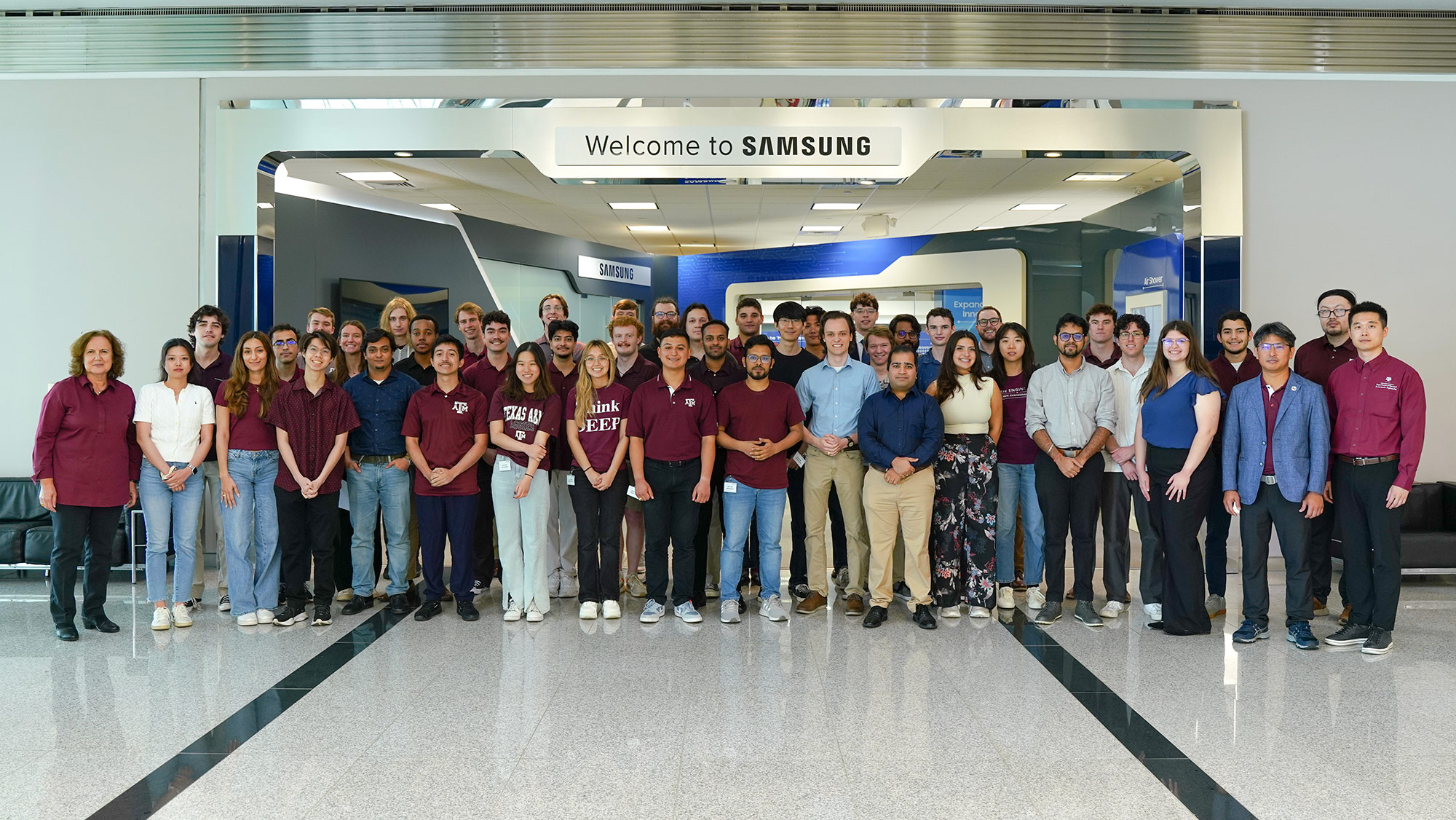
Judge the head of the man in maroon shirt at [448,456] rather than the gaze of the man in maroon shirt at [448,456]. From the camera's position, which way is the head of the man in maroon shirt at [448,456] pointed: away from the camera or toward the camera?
toward the camera

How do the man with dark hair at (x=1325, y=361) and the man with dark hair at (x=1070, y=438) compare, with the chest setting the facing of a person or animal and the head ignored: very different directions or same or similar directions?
same or similar directions

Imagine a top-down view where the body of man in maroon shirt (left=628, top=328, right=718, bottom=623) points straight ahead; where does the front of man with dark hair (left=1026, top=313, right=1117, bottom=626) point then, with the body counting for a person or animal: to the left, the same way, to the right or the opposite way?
the same way

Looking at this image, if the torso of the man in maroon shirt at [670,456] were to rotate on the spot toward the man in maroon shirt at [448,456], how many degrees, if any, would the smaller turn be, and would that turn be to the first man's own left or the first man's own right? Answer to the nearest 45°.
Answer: approximately 90° to the first man's own right

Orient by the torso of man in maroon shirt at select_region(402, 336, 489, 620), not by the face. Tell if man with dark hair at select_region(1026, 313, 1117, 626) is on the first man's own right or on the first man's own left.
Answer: on the first man's own left

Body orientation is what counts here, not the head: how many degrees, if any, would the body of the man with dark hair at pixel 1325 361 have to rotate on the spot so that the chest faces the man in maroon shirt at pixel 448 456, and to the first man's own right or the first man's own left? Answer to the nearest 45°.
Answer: approximately 45° to the first man's own right

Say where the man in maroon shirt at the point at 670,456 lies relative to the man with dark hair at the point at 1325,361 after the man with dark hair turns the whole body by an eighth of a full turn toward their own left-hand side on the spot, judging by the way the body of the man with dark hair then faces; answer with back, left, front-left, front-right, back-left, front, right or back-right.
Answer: right

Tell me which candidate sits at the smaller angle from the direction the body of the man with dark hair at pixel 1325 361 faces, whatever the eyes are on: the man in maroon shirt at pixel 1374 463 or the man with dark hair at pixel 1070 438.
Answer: the man in maroon shirt

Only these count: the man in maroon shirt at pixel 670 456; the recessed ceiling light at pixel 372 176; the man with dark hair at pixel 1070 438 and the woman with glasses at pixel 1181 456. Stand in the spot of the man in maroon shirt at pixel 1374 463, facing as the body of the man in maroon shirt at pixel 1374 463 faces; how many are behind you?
0

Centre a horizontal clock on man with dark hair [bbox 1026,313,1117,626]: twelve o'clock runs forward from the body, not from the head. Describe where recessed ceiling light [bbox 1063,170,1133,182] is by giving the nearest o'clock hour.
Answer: The recessed ceiling light is roughly at 6 o'clock from the man with dark hair.

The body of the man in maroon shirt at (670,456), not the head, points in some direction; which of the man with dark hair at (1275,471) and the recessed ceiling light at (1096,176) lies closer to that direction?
the man with dark hair

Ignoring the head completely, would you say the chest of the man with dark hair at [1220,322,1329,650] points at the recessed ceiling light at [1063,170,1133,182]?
no

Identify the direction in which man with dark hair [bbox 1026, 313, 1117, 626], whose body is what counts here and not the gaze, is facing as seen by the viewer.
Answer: toward the camera

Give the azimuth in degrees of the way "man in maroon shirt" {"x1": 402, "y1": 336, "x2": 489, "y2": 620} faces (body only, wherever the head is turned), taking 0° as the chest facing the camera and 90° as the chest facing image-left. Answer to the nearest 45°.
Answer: approximately 0°

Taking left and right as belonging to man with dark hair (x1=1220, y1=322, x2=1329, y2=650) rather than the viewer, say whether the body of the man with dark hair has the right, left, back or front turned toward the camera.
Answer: front
